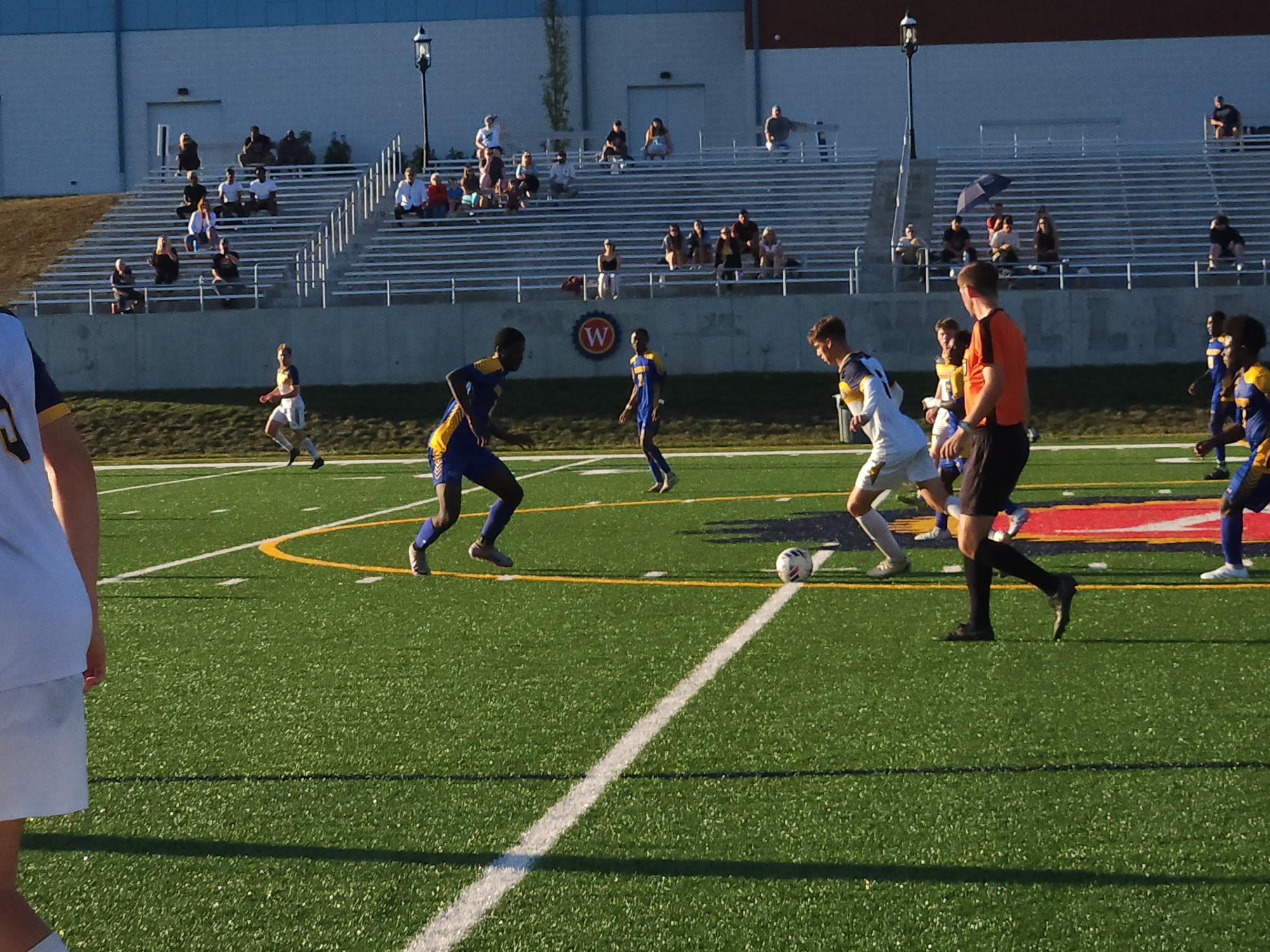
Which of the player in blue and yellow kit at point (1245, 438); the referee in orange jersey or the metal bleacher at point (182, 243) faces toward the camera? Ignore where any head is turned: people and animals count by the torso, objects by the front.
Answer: the metal bleacher

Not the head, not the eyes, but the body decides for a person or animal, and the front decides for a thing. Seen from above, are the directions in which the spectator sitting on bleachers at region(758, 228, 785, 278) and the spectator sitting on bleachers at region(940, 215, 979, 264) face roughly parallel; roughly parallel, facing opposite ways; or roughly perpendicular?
roughly parallel

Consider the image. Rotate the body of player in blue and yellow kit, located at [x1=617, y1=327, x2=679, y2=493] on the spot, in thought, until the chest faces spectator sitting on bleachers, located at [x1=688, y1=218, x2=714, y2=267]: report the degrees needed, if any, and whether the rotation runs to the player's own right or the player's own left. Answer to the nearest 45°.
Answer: approximately 135° to the player's own right

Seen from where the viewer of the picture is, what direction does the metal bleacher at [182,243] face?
facing the viewer

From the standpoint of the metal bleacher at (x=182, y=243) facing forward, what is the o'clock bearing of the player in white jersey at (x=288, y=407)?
The player in white jersey is roughly at 12 o'clock from the metal bleacher.

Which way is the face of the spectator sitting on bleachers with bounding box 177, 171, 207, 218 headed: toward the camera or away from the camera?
toward the camera

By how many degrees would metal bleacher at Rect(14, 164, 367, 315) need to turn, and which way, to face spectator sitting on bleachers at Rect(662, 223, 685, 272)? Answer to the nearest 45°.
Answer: approximately 45° to its left

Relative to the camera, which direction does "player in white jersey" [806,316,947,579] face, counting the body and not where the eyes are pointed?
to the viewer's left

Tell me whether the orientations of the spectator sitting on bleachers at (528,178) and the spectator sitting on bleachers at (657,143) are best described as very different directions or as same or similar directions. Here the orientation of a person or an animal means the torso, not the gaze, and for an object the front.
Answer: same or similar directions

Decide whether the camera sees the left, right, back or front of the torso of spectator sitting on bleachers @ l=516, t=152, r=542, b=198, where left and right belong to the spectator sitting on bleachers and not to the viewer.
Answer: front

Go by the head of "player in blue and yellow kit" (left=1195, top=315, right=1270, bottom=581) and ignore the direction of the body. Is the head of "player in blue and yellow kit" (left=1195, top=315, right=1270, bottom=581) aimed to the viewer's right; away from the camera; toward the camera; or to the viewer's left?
to the viewer's left

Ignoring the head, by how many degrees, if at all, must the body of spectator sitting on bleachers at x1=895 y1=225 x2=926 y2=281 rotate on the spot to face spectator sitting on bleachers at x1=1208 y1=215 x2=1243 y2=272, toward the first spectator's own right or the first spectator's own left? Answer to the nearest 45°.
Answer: approximately 90° to the first spectator's own left

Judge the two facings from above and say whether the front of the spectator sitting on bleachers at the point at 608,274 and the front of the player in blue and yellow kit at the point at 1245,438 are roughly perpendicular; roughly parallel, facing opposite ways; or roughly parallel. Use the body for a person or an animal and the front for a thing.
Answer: roughly perpendicular

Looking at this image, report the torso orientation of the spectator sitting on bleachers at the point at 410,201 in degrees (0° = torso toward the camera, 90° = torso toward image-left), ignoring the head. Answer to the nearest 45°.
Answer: approximately 0°

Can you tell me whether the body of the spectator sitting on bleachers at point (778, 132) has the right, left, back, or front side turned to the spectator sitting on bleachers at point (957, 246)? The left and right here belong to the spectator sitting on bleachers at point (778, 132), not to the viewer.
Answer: front

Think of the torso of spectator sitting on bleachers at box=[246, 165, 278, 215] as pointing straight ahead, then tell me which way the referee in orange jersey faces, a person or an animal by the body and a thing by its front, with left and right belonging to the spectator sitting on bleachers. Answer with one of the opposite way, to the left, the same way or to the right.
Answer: to the right

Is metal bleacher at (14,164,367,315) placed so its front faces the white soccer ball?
yes

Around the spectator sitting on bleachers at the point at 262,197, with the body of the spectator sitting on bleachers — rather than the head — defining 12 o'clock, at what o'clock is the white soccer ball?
The white soccer ball is roughly at 12 o'clock from the spectator sitting on bleachers.

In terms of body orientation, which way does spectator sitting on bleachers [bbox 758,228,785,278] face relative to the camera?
toward the camera
